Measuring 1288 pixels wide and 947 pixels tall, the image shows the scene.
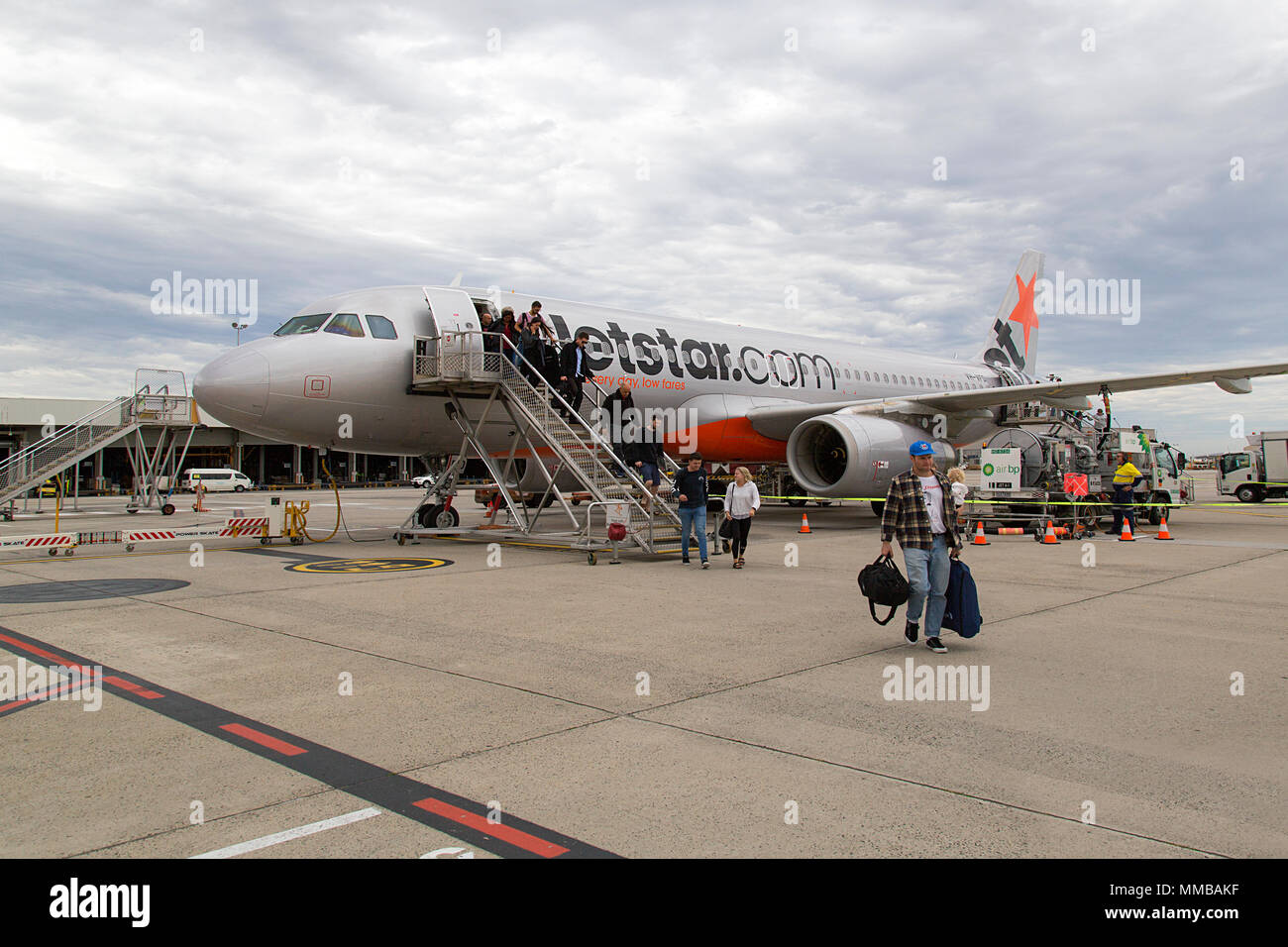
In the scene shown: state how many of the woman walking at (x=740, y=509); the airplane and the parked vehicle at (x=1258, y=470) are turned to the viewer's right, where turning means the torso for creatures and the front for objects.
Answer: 0

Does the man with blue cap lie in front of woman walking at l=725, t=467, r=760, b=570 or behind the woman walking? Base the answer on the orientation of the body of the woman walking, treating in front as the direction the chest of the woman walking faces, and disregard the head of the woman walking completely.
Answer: in front

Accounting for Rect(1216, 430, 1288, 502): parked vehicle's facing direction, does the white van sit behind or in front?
in front

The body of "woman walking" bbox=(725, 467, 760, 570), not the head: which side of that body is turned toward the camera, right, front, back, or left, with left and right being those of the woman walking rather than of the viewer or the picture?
front

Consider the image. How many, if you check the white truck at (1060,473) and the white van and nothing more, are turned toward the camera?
0

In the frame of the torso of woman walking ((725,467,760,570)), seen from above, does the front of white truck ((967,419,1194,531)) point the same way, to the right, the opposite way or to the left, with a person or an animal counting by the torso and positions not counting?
to the left

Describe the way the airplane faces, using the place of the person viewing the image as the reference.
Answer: facing the viewer and to the left of the viewer

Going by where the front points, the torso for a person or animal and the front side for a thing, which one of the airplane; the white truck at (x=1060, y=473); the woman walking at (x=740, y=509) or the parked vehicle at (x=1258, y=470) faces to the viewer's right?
the white truck

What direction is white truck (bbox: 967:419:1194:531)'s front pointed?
to the viewer's right

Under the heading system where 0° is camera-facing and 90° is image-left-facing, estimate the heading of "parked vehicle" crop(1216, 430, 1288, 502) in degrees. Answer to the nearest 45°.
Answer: approximately 90°
